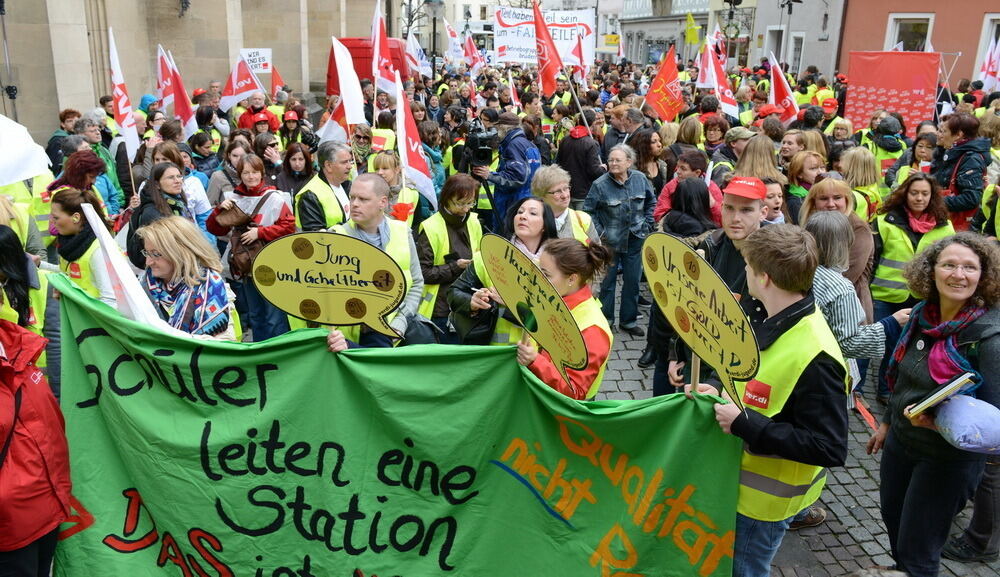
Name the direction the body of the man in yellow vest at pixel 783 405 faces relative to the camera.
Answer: to the viewer's left

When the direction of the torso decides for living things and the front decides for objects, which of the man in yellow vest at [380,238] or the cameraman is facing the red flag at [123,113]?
the cameraman

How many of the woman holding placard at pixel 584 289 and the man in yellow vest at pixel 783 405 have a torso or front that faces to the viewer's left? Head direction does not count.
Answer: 2

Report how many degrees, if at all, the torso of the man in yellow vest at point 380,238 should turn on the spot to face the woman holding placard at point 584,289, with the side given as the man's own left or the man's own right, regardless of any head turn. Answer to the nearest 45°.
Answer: approximately 90° to the man's own left

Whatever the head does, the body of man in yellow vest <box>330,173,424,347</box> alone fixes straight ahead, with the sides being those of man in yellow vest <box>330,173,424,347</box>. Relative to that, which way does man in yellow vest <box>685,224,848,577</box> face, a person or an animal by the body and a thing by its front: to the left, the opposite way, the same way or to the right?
to the right

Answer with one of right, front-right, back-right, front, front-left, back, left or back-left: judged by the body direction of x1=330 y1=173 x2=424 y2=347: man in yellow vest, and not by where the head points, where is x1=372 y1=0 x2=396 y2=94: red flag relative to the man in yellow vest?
back-right

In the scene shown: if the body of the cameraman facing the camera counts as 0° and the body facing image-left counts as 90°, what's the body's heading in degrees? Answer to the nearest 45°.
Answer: approximately 90°

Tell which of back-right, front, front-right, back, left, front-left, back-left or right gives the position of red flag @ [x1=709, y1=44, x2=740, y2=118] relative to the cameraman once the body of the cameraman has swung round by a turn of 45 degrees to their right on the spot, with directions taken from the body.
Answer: right
